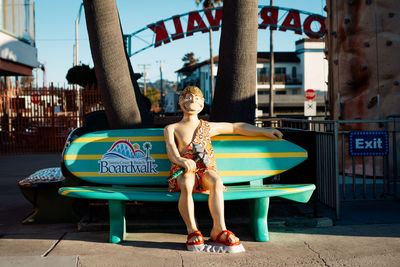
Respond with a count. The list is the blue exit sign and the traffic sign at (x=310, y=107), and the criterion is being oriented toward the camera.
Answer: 2

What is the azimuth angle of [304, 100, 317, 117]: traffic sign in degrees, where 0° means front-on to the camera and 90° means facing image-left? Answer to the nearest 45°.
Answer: approximately 0°

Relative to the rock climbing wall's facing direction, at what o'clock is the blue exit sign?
The blue exit sign is roughly at 12 o'clock from the rock climbing wall.

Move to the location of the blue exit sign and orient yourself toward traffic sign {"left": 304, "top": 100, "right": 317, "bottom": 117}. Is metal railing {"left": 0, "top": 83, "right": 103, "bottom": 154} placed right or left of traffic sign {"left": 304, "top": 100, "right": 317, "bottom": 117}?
left

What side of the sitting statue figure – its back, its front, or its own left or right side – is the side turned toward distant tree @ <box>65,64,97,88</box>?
back

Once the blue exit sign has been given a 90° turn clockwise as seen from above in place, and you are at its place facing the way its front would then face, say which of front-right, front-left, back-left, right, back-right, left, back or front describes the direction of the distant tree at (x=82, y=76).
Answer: front-right
